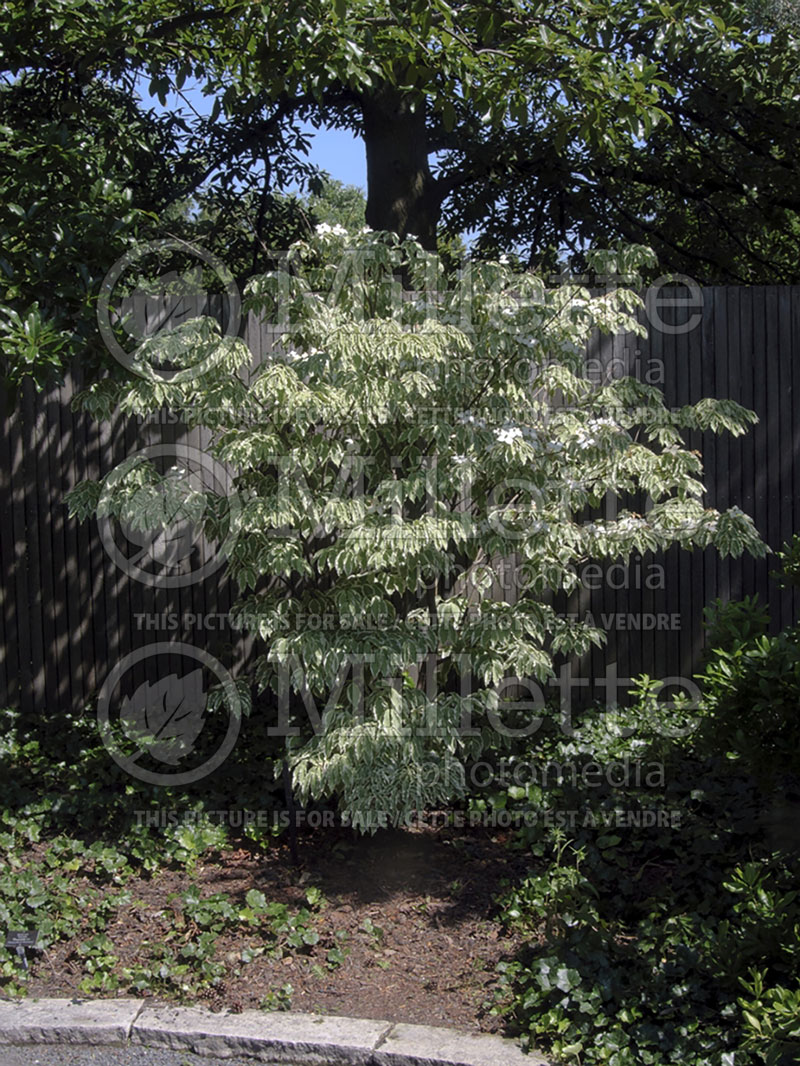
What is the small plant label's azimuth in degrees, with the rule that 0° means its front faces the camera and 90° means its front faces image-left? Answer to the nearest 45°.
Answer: approximately 0°

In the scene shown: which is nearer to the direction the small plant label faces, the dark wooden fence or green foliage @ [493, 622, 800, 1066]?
the green foliage

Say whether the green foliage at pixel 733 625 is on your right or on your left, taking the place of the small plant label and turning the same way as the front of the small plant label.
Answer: on your left

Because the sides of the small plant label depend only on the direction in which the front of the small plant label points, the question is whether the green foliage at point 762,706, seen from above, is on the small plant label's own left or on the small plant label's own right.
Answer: on the small plant label's own left

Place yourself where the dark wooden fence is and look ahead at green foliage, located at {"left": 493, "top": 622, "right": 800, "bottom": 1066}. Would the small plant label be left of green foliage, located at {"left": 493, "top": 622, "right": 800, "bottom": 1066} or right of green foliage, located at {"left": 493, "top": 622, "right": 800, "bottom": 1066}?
right
